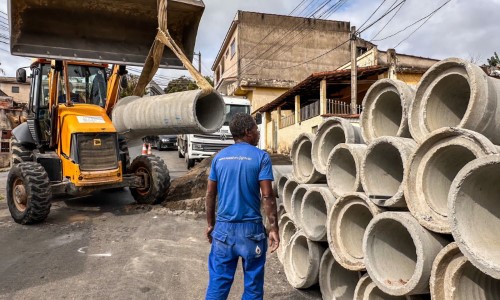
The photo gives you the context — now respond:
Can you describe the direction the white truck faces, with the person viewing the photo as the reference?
facing the viewer

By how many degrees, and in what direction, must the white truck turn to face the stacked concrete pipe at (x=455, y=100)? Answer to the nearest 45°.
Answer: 0° — it already faces it

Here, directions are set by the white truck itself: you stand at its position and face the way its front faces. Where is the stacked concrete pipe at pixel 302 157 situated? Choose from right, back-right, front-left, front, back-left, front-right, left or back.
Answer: front

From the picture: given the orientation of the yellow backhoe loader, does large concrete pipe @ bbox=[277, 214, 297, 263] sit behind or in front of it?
in front

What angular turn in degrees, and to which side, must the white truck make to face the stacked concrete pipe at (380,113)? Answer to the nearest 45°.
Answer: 0° — it already faces it

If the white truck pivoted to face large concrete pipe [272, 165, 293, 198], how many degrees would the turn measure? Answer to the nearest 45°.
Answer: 0° — it already faces it

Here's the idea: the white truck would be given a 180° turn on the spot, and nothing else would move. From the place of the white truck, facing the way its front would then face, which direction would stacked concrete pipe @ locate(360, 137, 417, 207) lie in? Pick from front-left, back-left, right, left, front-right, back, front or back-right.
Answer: back

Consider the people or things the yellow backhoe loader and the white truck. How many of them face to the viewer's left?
0

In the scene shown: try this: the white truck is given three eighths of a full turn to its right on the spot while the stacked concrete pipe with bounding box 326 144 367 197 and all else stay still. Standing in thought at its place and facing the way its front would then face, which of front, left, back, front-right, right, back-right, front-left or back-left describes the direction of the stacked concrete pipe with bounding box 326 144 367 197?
back-left

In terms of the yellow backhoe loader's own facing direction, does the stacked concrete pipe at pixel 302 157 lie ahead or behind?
ahead

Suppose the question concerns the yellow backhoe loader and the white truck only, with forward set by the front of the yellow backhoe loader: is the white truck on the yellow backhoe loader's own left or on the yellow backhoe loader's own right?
on the yellow backhoe loader's own left

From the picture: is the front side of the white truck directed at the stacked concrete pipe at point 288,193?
yes

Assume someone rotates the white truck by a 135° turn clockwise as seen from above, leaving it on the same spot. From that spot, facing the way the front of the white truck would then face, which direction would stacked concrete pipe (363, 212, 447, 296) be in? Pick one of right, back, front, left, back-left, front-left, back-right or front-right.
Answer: back-left

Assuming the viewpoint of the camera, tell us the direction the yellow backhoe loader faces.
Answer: facing the viewer and to the right of the viewer

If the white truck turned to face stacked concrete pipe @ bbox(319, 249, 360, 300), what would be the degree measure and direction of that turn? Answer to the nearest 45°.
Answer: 0° — it already faces it

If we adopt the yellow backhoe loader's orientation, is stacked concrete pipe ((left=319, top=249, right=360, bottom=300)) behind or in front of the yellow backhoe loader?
in front

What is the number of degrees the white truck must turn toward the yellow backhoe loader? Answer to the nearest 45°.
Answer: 0° — it already faces it
